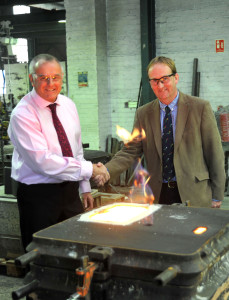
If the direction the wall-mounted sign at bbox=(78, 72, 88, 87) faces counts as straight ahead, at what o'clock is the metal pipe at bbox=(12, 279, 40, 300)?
The metal pipe is roughly at 12 o'clock from the wall-mounted sign.

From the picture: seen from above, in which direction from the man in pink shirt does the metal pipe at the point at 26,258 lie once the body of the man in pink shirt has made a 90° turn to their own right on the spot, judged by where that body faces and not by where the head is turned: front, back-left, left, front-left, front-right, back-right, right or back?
front-left

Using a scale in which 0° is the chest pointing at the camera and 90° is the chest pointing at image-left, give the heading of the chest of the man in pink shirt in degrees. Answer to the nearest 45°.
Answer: approximately 315°

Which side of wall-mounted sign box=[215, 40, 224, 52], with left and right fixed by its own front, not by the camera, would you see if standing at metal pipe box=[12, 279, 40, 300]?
front

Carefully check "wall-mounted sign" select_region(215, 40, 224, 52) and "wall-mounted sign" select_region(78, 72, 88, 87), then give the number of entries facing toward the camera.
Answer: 2

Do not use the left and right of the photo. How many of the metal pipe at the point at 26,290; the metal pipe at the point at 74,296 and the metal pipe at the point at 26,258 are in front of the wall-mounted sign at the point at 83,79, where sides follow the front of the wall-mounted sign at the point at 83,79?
3

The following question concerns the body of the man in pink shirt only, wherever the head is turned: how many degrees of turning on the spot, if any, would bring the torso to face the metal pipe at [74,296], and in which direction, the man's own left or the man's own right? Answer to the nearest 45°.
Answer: approximately 45° to the man's own right

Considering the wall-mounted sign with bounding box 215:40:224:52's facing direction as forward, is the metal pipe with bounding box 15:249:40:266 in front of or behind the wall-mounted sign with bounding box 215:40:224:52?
in front

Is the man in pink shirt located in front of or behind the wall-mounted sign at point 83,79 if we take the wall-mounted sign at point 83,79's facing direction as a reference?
in front

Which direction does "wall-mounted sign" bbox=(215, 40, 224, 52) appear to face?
toward the camera

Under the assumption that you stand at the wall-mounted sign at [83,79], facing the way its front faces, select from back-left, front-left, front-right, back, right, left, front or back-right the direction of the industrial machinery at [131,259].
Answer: front
